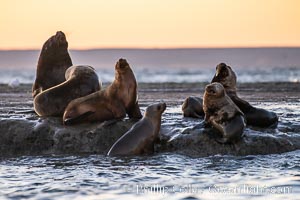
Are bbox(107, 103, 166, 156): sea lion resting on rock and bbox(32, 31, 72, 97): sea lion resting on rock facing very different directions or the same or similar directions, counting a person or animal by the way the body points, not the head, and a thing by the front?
same or similar directions

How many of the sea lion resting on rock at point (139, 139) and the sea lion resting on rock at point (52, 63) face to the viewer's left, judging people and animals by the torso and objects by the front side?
0

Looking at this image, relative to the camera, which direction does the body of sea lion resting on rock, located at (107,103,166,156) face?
to the viewer's right

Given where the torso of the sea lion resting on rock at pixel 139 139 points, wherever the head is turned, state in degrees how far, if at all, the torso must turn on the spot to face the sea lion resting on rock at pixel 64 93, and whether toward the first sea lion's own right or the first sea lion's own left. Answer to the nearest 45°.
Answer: approximately 135° to the first sea lion's own left

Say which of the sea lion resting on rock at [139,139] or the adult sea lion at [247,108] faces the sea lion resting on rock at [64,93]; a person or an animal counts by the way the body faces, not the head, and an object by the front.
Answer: the adult sea lion

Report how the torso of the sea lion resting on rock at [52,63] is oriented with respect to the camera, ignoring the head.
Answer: to the viewer's right

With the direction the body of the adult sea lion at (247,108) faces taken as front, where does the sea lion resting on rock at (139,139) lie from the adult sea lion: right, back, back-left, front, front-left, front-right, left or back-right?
front-left

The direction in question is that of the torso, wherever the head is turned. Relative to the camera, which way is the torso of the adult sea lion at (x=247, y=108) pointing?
to the viewer's left

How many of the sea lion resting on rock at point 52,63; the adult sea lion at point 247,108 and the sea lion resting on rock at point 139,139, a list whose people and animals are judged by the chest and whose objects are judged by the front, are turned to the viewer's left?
1

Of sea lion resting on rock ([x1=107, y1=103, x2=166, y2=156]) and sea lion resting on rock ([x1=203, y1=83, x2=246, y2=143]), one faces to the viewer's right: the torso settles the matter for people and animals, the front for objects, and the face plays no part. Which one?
sea lion resting on rock ([x1=107, y1=103, x2=166, y2=156])
